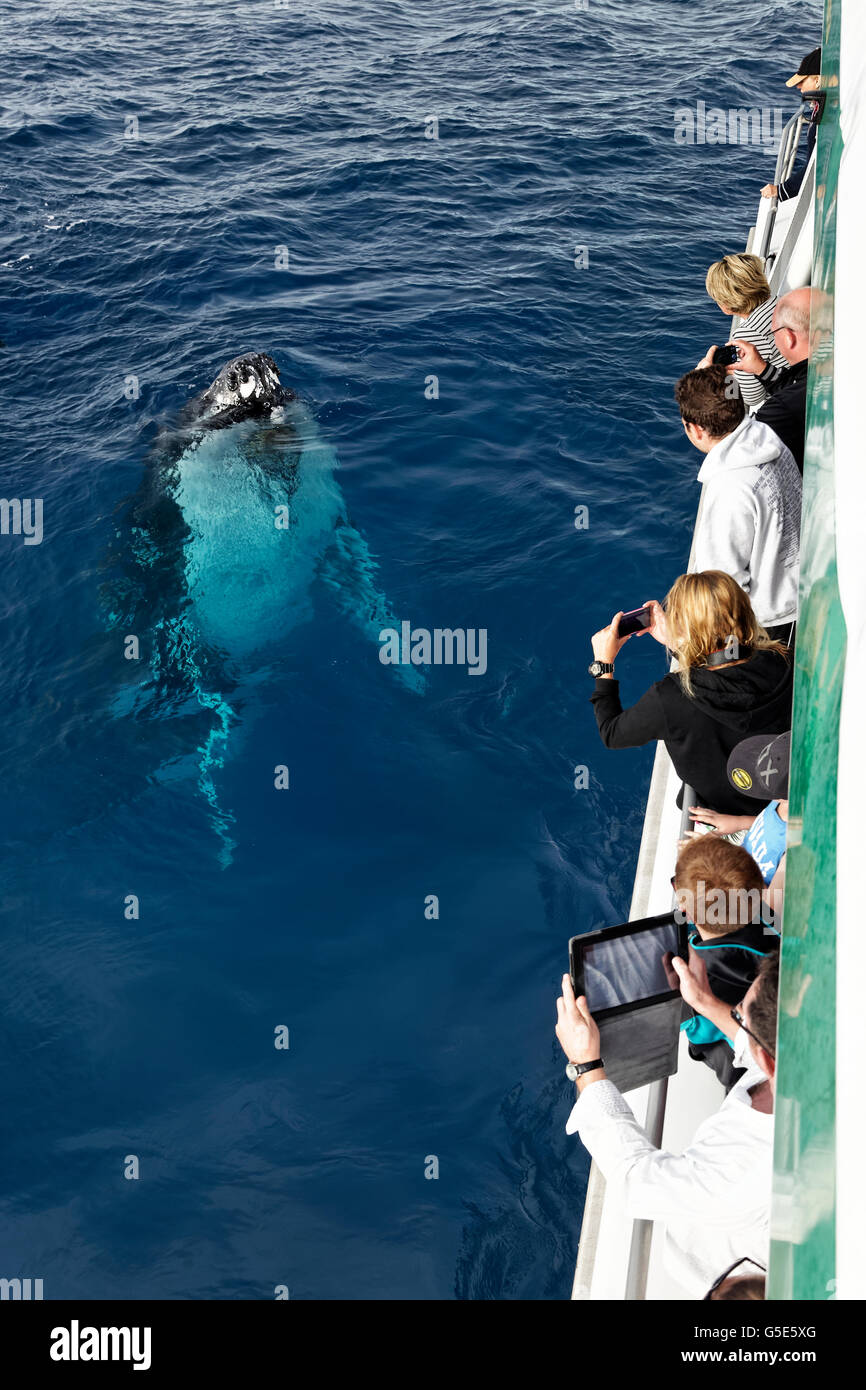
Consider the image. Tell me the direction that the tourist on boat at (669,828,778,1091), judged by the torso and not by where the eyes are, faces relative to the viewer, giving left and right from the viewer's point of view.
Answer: facing away from the viewer and to the left of the viewer

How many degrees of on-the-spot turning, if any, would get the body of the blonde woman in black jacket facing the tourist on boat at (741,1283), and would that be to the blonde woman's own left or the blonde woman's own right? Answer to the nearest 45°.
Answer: approximately 135° to the blonde woman's own left

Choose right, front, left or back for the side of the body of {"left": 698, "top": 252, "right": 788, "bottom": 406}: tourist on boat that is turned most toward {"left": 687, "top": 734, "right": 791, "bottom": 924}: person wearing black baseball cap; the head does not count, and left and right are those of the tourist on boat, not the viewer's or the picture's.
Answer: left

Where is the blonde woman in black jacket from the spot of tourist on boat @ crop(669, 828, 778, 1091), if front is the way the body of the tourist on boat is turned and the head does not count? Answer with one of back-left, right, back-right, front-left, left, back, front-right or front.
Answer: front-right

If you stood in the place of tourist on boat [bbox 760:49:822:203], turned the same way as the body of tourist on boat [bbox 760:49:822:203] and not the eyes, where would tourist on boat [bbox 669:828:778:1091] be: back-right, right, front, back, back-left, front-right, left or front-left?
left

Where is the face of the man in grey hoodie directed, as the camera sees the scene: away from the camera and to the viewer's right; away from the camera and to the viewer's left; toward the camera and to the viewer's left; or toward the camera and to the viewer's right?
away from the camera and to the viewer's left

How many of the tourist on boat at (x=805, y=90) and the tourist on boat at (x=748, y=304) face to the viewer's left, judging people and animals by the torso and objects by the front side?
2

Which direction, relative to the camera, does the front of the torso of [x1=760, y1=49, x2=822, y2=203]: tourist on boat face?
to the viewer's left

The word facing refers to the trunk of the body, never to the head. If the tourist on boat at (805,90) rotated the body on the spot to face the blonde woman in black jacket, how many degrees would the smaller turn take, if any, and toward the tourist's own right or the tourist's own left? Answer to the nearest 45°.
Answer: approximately 90° to the tourist's own left

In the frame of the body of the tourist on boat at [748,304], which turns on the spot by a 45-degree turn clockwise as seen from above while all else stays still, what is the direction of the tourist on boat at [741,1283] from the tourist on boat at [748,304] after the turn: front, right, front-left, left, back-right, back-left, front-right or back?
back-left

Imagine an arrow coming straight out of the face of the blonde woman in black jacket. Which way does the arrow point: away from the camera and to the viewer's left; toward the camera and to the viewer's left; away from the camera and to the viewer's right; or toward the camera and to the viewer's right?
away from the camera and to the viewer's left

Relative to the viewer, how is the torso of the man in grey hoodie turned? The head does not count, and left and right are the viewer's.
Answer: facing away from the viewer and to the left of the viewer

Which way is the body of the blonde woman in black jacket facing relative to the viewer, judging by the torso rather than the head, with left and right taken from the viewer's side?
facing away from the viewer and to the left of the viewer

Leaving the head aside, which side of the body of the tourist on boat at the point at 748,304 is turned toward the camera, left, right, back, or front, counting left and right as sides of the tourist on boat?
left
